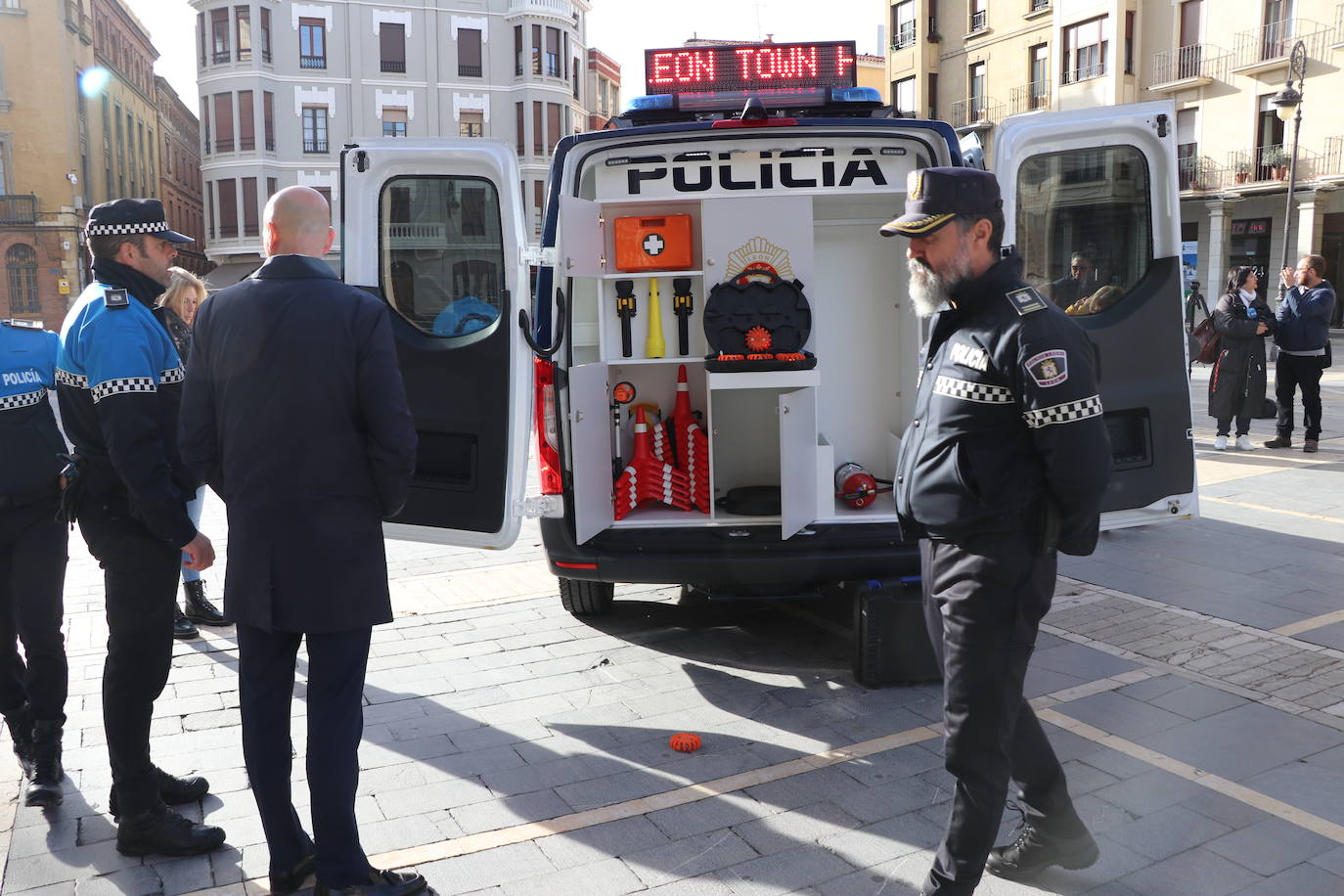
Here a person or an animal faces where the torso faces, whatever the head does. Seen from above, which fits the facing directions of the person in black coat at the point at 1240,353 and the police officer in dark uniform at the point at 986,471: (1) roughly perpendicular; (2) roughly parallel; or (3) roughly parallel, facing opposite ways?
roughly perpendicular

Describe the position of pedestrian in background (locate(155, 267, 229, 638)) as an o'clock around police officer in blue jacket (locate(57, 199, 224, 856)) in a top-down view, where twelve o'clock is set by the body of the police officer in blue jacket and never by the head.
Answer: The pedestrian in background is roughly at 9 o'clock from the police officer in blue jacket.

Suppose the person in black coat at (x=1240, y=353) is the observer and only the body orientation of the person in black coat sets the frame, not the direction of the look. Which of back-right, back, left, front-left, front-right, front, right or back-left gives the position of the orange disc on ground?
front-right

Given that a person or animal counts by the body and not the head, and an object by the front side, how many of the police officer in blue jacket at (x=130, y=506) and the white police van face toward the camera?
0

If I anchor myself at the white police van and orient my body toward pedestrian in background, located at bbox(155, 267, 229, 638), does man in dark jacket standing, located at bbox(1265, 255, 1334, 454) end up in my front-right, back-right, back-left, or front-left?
back-right

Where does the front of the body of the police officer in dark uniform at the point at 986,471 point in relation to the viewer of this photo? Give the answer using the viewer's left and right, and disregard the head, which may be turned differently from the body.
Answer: facing the viewer and to the left of the viewer

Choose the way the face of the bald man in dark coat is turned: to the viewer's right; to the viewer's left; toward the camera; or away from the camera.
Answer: away from the camera

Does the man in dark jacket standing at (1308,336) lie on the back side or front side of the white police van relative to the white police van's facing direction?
on the front side

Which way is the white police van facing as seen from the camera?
away from the camera

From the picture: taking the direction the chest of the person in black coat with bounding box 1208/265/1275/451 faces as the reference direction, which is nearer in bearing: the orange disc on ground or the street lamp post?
the orange disc on ground

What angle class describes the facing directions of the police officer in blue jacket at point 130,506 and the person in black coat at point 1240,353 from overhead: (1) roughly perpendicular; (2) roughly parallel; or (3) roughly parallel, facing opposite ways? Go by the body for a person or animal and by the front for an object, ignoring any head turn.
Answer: roughly perpendicular

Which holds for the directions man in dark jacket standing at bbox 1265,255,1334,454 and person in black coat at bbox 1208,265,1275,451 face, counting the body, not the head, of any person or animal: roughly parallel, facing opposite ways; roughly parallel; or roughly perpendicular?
roughly perpendicular

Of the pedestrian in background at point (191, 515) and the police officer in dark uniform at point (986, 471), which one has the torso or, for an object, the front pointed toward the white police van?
the pedestrian in background

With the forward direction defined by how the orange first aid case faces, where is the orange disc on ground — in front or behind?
in front

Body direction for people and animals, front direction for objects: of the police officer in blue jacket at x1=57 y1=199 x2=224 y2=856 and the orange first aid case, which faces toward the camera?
the orange first aid case

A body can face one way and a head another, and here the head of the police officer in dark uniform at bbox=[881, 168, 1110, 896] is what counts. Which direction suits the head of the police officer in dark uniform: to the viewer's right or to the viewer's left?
to the viewer's left

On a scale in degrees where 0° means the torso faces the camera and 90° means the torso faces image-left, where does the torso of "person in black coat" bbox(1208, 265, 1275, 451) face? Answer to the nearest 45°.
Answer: approximately 315°

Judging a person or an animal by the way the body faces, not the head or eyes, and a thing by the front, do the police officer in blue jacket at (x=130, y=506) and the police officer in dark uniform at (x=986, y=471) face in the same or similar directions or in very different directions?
very different directions

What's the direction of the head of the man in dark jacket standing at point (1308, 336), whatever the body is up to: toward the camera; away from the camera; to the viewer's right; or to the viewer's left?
to the viewer's left

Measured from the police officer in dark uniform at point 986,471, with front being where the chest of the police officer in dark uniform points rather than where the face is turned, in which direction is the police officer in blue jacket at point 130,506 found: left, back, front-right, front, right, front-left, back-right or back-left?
front-right
